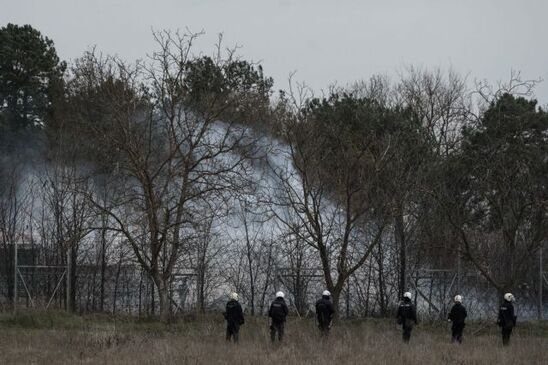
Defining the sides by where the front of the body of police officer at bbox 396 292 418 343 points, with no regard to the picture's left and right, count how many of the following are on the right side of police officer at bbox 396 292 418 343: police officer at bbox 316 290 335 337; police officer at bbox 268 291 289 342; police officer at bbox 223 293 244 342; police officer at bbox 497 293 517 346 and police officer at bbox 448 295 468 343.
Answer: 2

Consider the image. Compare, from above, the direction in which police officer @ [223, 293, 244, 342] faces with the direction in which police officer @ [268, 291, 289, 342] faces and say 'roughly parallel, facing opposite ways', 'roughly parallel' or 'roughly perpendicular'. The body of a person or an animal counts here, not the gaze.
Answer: roughly parallel

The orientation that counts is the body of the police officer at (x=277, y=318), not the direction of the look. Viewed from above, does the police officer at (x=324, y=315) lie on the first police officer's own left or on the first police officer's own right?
on the first police officer's own right

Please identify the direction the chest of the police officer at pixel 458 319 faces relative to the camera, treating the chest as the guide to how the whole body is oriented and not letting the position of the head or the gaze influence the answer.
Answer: away from the camera

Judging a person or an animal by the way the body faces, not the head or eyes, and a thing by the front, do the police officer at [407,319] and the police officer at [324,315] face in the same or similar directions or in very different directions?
same or similar directions

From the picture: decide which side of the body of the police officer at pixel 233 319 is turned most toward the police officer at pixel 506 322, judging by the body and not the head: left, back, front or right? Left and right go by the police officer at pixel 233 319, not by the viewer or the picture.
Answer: right

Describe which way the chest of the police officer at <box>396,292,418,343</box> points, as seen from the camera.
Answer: away from the camera

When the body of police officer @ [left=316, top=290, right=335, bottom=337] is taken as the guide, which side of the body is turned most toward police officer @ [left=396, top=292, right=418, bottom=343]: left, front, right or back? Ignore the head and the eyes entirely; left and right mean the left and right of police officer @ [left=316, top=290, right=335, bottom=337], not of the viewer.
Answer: right

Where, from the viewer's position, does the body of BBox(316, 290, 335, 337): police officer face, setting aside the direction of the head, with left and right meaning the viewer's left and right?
facing away from the viewer

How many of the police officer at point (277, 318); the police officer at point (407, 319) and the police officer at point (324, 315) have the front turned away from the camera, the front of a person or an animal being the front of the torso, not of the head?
3

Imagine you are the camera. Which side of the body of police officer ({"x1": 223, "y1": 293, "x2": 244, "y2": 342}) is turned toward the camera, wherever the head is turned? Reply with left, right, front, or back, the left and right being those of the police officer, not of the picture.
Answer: back

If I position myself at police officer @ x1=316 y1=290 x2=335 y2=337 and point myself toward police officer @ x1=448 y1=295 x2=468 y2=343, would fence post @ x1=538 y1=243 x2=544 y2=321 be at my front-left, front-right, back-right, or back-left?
front-left

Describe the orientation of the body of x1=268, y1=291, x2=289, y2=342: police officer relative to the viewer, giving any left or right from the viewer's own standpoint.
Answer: facing away from the viewer

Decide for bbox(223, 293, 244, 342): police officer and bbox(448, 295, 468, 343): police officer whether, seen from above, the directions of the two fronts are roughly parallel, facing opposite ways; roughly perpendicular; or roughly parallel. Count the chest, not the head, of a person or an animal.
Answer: roughly parallel

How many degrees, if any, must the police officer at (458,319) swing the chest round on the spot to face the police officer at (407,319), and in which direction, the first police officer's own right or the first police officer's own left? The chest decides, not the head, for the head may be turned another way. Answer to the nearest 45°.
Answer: approximately 90° to the first police officer's own left
